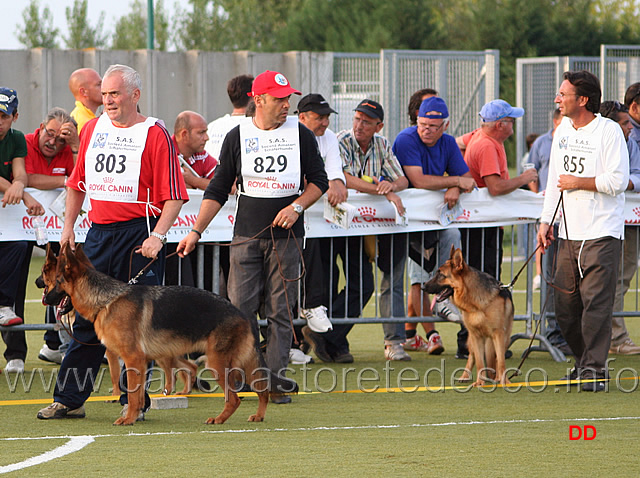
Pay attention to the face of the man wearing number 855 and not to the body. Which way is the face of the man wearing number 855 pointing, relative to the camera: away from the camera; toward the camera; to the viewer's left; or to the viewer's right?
to the viewer's left

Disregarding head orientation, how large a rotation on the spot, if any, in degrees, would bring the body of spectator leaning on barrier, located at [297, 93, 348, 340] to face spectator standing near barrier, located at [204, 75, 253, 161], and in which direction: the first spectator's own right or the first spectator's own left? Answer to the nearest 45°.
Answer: approximately 180°

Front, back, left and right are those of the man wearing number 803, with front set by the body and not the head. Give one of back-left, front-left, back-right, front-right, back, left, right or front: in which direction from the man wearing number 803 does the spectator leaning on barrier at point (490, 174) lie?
back

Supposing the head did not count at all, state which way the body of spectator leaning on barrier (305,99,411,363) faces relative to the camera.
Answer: toward the camera

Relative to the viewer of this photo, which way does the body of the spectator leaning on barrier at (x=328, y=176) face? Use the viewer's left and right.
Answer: facing the viewer and to the right of the viewer

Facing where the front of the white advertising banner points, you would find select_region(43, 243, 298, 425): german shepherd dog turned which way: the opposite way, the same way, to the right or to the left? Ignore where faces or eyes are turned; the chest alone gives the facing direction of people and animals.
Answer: to the right

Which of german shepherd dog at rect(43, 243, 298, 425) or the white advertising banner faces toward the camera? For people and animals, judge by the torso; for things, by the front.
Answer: the white advertising banner

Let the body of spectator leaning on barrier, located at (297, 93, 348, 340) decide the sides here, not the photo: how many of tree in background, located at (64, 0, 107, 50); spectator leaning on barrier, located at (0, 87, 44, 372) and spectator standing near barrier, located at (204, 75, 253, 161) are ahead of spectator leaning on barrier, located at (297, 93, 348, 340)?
0

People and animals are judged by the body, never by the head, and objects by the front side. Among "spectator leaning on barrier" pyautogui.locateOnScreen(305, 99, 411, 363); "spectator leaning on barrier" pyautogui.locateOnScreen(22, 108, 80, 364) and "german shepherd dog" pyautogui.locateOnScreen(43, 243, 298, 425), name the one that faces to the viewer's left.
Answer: the german shepherd dog

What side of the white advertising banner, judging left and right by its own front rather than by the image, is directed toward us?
front

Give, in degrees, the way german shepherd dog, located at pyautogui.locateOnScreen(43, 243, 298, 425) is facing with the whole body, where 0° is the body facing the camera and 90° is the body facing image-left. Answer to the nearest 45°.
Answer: approximately 90°

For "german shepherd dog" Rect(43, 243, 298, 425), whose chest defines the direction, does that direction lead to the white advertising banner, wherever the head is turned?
no

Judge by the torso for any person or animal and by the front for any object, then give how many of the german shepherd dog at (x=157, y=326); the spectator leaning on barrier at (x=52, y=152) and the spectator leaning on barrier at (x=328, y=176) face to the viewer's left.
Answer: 1

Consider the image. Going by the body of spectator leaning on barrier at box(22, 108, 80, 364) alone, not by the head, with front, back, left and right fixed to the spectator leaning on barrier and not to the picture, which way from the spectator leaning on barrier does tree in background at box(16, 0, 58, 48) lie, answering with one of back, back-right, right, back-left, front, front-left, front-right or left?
back

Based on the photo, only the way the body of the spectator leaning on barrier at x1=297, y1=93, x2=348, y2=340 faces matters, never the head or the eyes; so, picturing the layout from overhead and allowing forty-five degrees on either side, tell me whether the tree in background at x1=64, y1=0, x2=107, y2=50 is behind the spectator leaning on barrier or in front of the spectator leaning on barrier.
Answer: behind

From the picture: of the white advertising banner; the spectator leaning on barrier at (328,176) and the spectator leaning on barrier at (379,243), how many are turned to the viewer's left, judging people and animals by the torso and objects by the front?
0

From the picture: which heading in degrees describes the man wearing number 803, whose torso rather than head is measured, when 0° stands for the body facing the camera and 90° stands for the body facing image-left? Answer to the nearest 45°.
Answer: approximately 45°

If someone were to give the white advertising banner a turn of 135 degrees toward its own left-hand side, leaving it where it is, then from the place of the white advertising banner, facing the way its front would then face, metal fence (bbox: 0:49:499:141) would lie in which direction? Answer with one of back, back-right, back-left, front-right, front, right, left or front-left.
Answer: front-left

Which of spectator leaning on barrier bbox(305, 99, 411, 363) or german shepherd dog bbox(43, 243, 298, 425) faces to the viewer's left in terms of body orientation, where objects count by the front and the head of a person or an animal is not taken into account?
the german shepherd dog

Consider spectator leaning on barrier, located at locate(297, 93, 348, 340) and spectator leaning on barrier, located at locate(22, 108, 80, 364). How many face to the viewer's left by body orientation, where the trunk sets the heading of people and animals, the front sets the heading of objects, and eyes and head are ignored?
0

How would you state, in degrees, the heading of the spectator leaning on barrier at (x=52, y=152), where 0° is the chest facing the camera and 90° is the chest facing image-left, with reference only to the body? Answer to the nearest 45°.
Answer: approximately 0°
